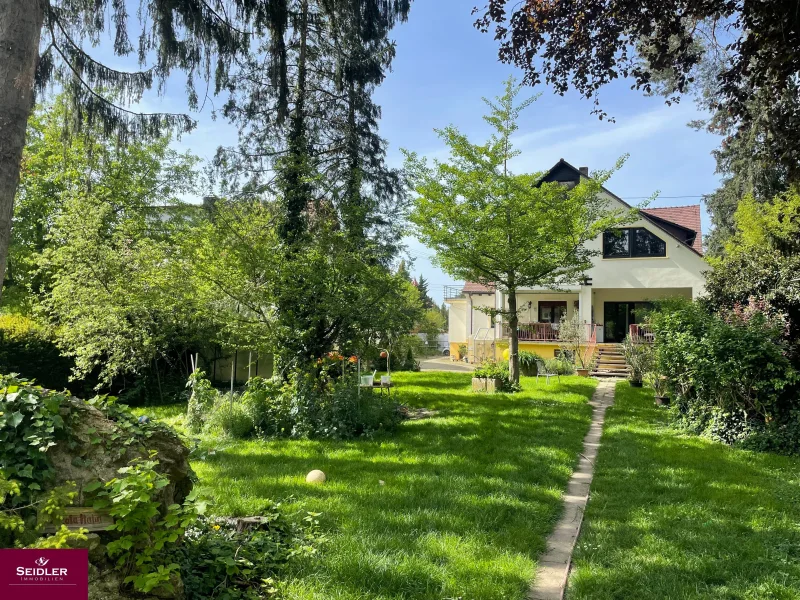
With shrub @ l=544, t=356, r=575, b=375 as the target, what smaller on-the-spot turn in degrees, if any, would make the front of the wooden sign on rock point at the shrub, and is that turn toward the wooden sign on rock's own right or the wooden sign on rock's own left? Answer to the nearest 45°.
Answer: approximately 135° to the wooden sign on rock's own left

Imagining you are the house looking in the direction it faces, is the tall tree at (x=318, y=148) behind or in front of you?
in front

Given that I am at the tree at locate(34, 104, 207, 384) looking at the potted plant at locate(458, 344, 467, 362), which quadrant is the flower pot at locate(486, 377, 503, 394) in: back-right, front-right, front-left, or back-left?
front-right

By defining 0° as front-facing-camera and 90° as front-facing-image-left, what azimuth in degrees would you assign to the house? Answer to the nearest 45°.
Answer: approximately 0°

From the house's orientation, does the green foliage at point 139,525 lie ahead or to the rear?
ahead

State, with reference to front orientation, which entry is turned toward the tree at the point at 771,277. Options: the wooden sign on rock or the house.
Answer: the house

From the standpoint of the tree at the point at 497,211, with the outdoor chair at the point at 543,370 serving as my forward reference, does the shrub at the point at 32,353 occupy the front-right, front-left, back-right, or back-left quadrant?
back-left

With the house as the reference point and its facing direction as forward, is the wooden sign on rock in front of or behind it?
in front

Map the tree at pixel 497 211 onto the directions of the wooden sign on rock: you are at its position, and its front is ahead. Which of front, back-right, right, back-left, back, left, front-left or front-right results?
back-left

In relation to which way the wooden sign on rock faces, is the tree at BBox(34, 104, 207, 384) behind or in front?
behind
